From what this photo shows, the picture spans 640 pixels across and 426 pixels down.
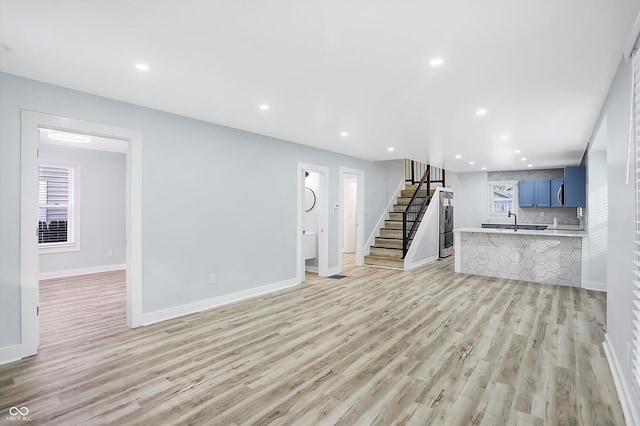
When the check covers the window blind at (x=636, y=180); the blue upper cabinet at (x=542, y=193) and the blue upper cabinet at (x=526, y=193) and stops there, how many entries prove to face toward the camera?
2

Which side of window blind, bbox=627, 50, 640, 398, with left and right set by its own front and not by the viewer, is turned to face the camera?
left

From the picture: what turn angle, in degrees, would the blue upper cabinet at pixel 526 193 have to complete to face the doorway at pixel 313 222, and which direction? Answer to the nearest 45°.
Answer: approximately 45° to its right

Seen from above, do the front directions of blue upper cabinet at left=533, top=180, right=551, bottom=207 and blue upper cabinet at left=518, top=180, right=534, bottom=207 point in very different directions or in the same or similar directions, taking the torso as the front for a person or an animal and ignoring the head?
same or similar directions

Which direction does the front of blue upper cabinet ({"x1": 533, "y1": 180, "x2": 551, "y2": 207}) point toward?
toward the camera

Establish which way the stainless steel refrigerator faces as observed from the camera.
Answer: facing the viewer and to the right of the viewer

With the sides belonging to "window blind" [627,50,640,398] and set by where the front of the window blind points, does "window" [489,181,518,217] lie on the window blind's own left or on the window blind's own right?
on the window blind's own right

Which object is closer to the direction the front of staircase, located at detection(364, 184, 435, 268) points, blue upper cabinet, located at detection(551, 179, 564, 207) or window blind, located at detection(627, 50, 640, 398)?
the window blind

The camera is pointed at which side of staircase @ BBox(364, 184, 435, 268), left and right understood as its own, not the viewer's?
front

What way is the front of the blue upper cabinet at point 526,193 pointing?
toward the camera

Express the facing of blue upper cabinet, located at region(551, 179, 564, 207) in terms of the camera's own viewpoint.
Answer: facing the viewer

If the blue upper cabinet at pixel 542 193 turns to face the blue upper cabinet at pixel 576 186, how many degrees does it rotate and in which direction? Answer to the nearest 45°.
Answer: approximately 45° to its left
